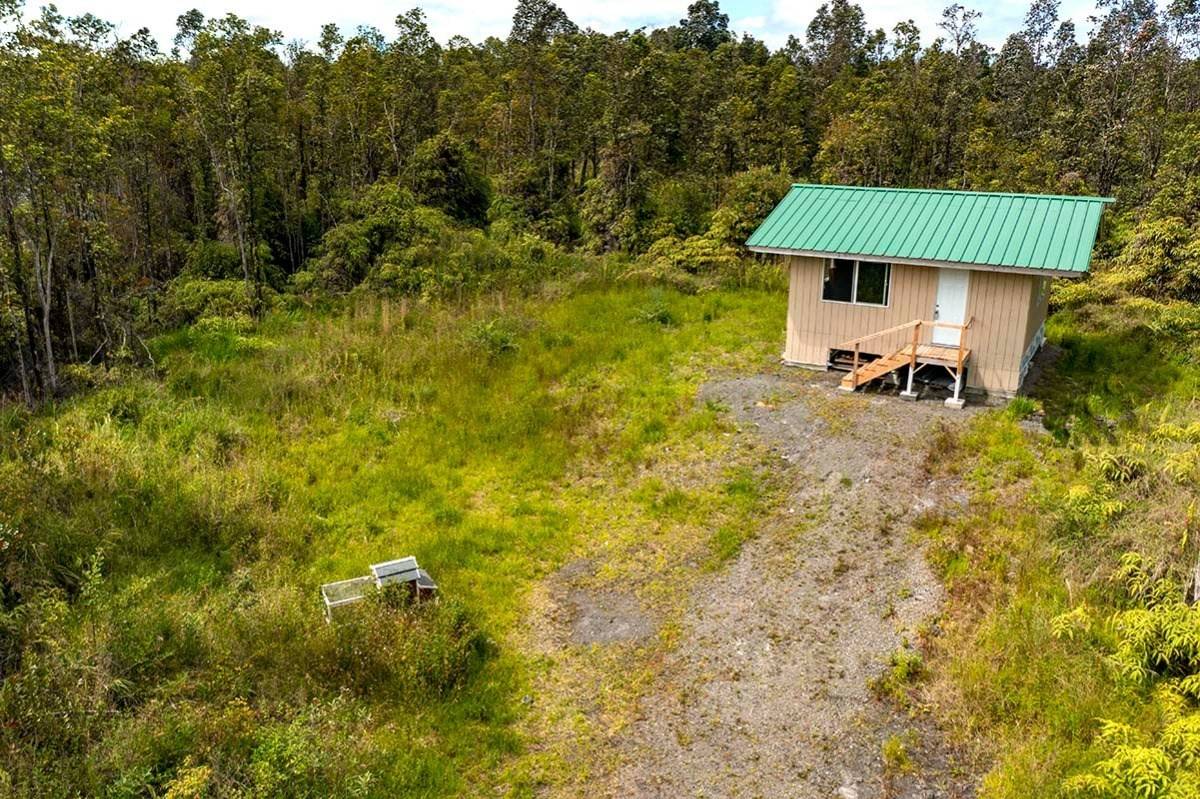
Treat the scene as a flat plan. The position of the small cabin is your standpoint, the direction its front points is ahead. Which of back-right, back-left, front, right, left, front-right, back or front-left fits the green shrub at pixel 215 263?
right

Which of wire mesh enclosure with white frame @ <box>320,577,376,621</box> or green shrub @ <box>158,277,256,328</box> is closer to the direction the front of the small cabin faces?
the wire mesh enclosure with white frame

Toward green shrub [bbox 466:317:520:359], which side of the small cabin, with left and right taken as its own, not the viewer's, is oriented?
right

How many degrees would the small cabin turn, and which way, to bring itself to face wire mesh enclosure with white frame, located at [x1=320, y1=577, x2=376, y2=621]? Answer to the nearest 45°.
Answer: approximately 45° to its right

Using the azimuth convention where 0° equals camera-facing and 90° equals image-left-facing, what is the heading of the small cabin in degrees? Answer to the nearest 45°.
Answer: approximately 0°

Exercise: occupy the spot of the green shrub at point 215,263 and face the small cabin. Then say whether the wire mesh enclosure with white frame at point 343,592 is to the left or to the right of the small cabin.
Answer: right

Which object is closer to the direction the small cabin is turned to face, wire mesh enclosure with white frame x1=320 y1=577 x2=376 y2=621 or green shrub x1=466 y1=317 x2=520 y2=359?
the wire mesh enclosure with white frame

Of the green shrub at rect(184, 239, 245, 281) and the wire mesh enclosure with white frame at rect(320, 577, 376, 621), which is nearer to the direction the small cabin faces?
the wire mesh enclosure with white frame

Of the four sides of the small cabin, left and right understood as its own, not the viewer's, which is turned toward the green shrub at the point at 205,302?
right

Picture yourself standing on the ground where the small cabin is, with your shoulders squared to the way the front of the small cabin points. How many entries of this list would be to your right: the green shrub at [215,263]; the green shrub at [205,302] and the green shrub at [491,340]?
3
